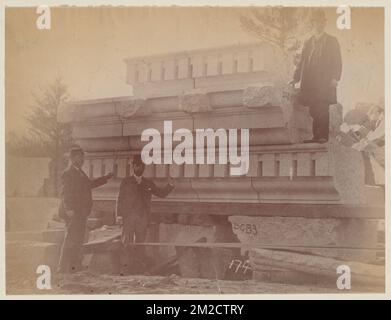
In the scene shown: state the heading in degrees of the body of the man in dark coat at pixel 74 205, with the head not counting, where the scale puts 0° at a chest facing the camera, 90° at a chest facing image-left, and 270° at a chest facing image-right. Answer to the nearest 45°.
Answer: approximately 315°

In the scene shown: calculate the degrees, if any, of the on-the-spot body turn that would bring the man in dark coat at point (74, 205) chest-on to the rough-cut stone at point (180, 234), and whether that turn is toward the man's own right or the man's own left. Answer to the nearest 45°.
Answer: approximately 45° to the man's own left

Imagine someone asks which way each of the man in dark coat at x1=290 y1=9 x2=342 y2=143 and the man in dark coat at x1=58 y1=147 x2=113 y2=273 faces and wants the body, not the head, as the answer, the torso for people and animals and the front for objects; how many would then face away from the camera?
0

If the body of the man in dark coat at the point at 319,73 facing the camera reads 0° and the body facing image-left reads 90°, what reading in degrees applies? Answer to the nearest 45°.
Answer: approximately 45°

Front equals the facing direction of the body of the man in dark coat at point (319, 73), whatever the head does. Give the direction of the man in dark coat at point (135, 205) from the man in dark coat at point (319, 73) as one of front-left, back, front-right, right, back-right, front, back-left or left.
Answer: front-right

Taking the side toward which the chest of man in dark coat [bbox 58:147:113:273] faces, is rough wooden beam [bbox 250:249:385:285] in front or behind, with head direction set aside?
in front

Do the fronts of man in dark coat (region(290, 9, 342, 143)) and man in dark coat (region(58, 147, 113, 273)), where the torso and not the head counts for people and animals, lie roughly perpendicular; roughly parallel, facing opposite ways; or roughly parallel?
roughly perpendicular
